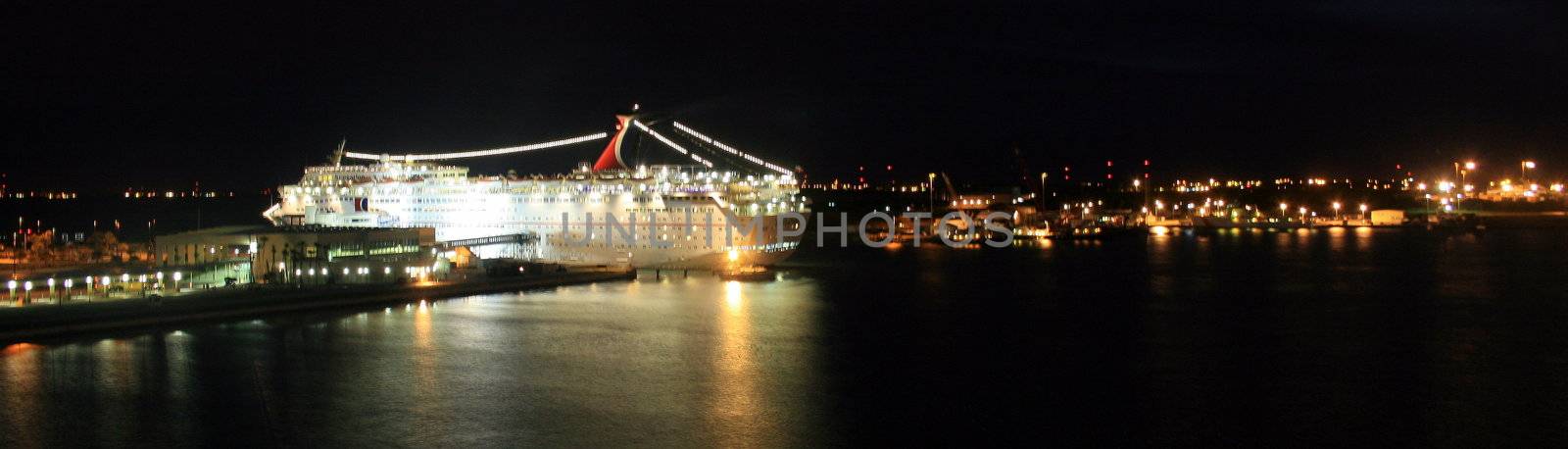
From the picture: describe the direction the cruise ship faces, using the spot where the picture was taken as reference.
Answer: facing away from the viewer and to the left of the viewer
